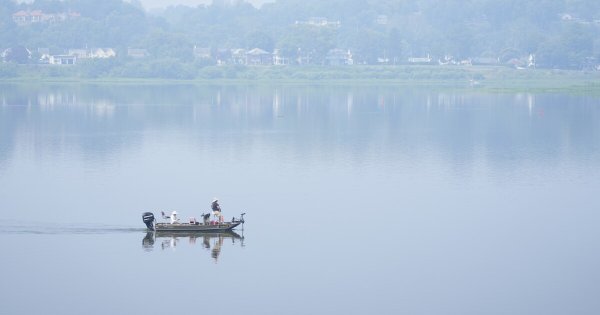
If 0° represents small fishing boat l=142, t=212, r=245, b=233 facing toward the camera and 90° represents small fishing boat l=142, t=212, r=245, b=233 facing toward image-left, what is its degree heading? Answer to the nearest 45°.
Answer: approximately 270°
